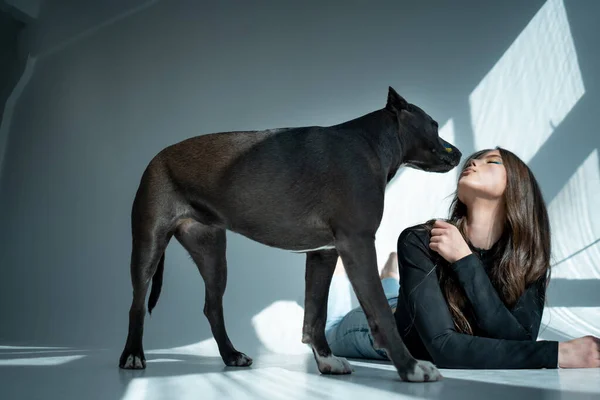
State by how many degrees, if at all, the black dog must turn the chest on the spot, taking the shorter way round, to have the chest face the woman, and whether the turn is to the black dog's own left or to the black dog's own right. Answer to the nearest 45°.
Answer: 0° — it already faces them

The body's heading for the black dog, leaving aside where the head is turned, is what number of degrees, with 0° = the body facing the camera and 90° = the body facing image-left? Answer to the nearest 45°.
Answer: approximately 270°
